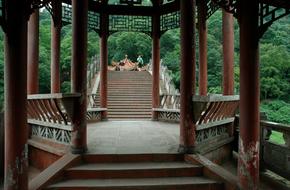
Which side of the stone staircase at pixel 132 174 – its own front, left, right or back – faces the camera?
front
